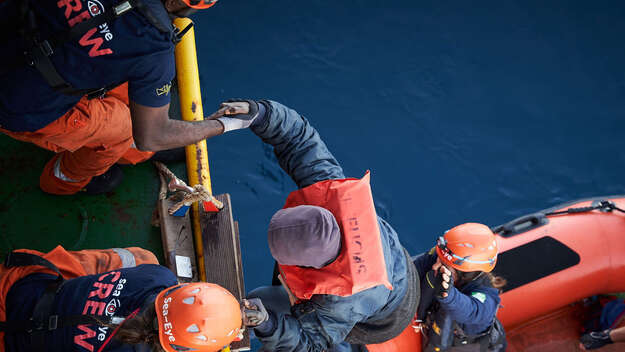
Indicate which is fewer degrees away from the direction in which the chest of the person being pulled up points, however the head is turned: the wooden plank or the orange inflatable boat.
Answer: the wooden plank

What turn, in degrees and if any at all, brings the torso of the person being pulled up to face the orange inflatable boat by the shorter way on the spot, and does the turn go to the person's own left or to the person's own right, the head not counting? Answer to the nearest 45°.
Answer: approximately 135° to the person's own right

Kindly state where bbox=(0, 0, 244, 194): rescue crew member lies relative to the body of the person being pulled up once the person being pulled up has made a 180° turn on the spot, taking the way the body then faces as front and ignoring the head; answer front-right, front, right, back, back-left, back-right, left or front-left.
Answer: back

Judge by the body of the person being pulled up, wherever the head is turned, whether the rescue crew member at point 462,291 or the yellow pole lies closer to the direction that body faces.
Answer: the yellow pole

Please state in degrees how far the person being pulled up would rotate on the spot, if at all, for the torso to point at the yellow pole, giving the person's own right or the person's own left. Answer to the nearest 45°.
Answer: approximately 45° to the person's own right

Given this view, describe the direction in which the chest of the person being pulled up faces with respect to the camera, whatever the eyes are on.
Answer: to the viewer's left

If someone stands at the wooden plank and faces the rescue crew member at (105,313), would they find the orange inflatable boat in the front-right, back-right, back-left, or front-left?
back-left
